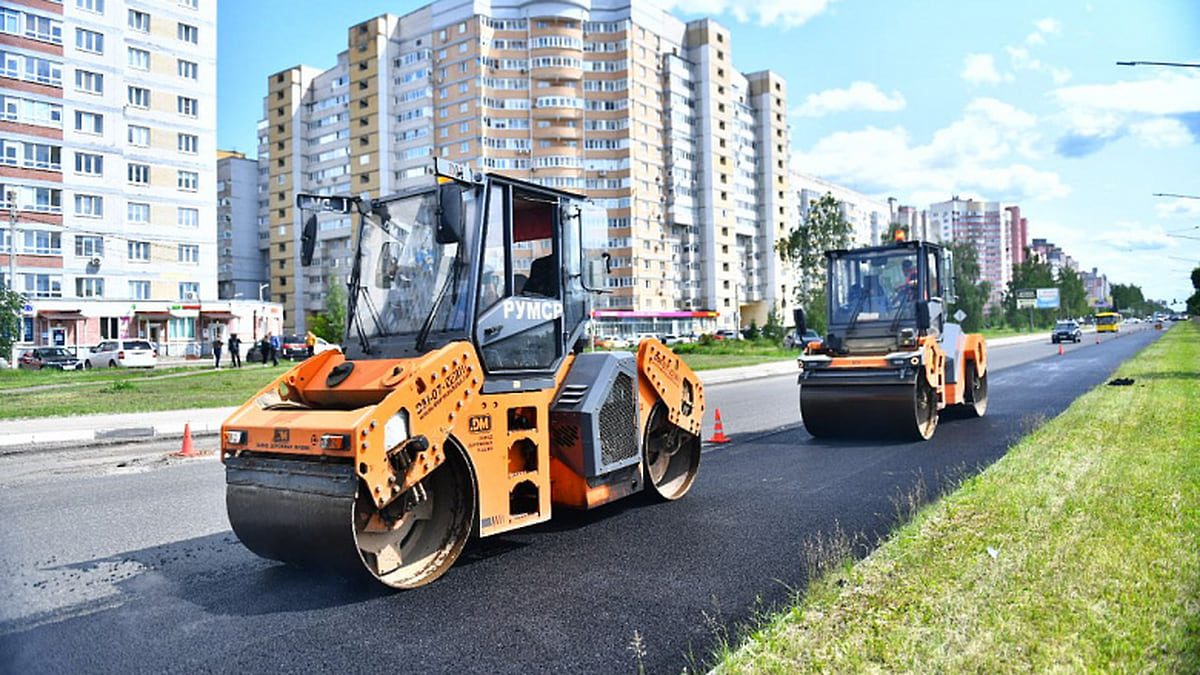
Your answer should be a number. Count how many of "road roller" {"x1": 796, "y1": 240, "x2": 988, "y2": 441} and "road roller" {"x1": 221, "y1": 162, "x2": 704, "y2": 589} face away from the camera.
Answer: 0

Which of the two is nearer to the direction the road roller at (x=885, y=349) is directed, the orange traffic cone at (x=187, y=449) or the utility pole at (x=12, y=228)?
the orange traffic cone

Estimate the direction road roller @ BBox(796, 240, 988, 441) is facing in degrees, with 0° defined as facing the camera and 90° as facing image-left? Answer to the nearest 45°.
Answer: approximately 45°

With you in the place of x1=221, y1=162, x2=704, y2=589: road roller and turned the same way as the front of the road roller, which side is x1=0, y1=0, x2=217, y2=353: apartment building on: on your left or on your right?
on your right

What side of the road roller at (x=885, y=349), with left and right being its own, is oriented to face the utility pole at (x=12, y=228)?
right

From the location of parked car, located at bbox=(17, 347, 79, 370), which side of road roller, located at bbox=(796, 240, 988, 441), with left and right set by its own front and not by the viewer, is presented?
right

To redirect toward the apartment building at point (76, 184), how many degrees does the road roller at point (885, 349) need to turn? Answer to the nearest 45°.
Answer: approximately 90° to its right

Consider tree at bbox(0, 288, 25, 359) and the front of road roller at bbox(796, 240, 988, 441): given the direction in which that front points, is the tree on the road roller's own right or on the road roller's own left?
on the road roller's own right
